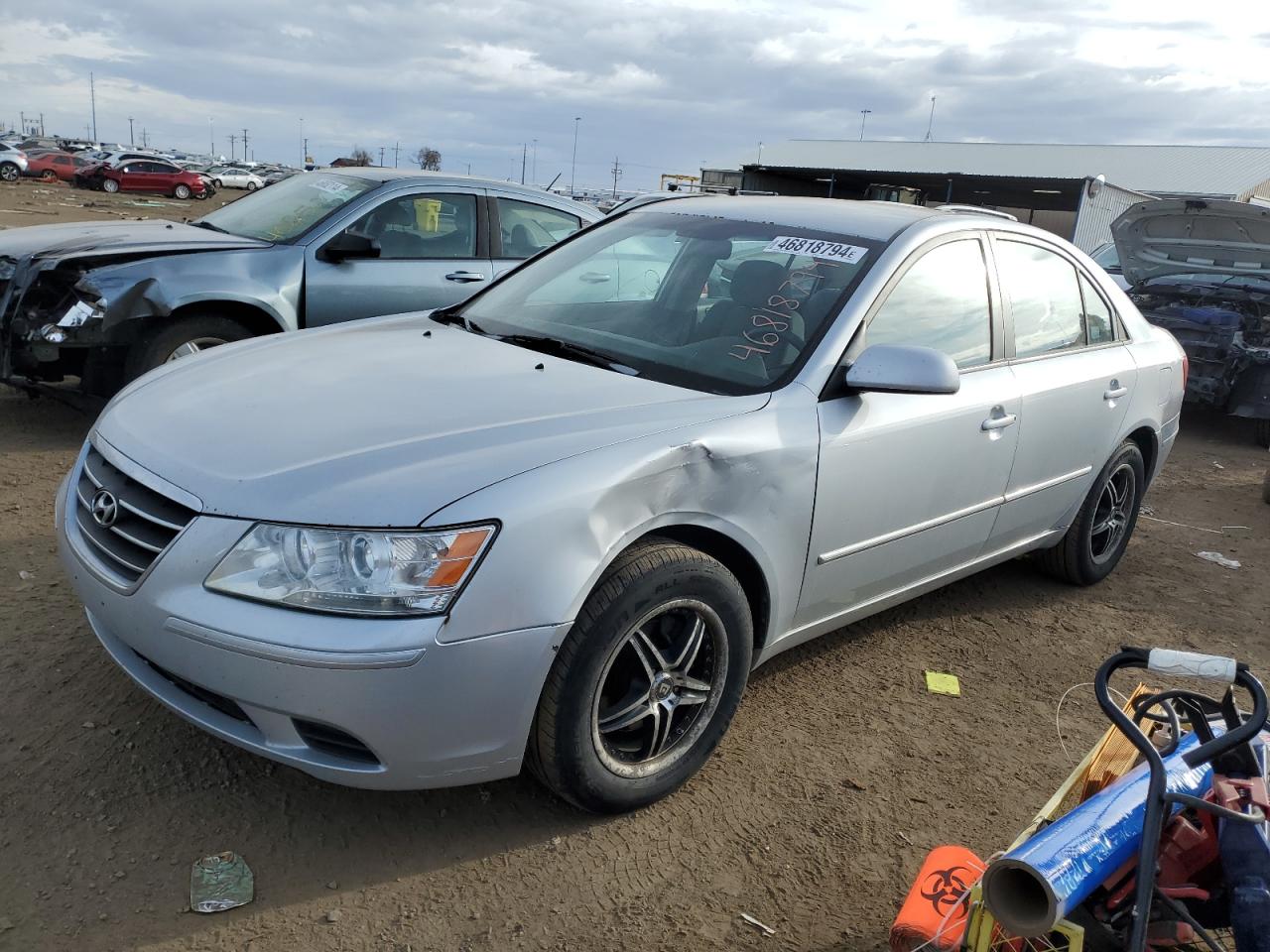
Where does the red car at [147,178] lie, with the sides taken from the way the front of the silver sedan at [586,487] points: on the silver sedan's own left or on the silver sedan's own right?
on the silver sedan's own right

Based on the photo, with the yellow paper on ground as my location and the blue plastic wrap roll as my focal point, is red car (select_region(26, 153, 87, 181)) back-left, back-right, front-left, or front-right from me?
back-right

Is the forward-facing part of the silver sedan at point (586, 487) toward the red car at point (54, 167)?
no

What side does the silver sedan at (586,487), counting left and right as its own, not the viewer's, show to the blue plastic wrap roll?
left

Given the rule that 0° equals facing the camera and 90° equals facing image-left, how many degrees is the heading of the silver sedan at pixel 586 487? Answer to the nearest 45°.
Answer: approximately 45°

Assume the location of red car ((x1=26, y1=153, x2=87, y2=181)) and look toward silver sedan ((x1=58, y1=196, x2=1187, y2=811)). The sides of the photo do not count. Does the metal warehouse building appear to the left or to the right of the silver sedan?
left

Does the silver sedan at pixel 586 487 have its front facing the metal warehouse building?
no

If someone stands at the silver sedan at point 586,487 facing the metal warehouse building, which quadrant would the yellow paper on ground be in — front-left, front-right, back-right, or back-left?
back-right

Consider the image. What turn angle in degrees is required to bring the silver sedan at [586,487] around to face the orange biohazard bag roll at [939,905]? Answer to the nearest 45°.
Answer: approximately 90° to its left
